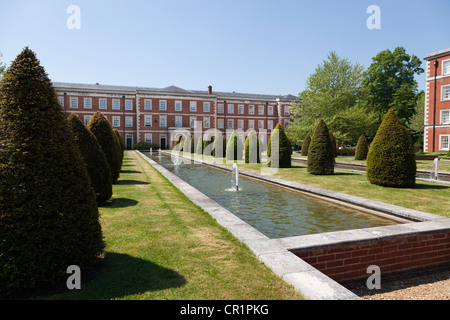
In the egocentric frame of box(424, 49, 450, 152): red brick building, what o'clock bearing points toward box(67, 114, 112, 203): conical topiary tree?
The conical topiary tree is roughly at 11 o'clock from the red brick building.

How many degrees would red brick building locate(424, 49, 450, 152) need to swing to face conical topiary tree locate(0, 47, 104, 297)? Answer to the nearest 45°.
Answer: approximately 45° to its left

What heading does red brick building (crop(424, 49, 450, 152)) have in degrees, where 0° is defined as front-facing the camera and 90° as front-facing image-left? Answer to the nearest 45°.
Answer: approximately 45°

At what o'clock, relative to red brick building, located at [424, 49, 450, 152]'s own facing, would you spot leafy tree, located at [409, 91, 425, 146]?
The leafy tree is roughly at 4 o'clock from the red brick building.

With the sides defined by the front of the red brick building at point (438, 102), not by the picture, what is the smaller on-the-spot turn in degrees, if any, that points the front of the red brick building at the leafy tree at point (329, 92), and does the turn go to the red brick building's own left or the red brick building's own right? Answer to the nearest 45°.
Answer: approximately 45° to the red brick building's own right
